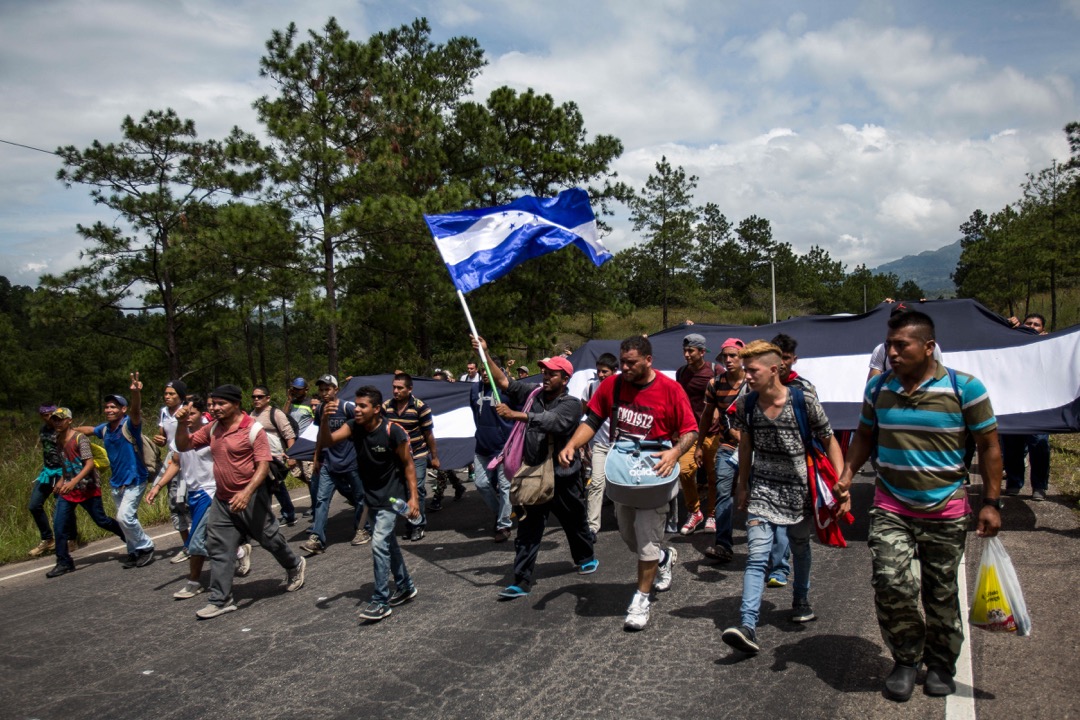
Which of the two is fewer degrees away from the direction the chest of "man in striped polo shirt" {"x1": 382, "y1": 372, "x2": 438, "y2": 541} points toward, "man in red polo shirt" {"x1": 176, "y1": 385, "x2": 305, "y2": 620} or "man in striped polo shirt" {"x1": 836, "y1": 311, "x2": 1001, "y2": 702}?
the man in red polo shirt

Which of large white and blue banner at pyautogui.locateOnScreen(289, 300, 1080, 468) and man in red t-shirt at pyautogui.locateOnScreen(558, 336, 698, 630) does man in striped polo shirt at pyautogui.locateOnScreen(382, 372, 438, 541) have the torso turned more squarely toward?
the man in red t-shirt

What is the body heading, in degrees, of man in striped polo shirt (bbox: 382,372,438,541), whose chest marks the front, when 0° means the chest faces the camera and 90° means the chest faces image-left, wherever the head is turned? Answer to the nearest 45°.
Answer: approximately 45°

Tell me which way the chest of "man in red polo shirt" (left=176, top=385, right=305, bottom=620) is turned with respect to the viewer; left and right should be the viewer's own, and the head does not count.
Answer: facing the viewer and to the left of the viewer

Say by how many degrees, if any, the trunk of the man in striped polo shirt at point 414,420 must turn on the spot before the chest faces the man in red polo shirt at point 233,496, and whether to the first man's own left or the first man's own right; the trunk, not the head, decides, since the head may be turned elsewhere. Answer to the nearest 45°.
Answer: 0° — they already face them

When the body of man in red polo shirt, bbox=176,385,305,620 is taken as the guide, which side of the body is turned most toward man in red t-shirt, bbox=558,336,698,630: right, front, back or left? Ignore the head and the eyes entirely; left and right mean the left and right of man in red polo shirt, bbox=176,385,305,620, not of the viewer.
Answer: left

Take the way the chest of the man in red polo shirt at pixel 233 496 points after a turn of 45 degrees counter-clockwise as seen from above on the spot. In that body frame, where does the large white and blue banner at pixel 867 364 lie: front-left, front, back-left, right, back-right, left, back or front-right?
left

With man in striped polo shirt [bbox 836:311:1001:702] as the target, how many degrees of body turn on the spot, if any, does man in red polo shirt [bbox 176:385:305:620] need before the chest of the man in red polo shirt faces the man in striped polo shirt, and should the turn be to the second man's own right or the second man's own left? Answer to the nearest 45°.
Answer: approximately 90° to the second man's own left
